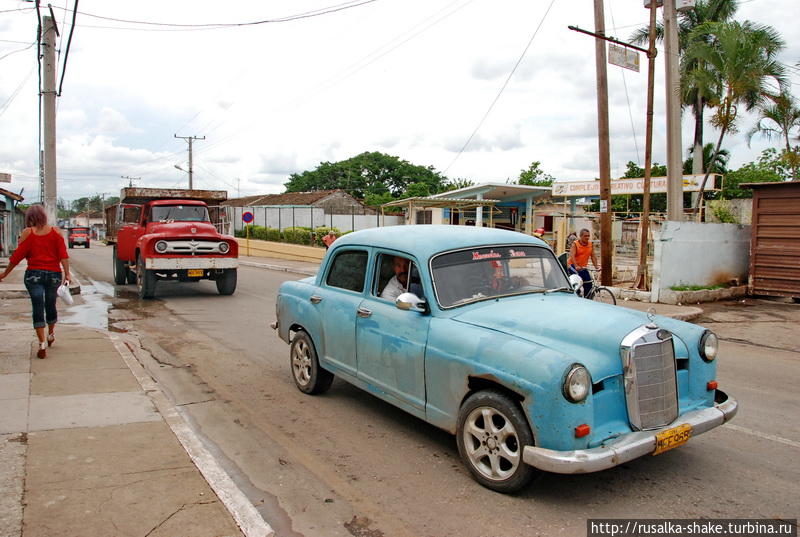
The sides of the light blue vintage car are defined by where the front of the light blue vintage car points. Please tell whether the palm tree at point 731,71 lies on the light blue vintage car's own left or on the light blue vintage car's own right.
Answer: on the light blue vintage car's own left

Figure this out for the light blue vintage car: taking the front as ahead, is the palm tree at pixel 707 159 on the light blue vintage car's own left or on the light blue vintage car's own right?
on the light blue vintage car's own left

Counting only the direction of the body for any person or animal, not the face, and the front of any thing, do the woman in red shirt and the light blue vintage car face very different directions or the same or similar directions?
very different directions

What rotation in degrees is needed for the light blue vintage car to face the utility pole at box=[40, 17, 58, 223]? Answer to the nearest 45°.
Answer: approximately 180°
